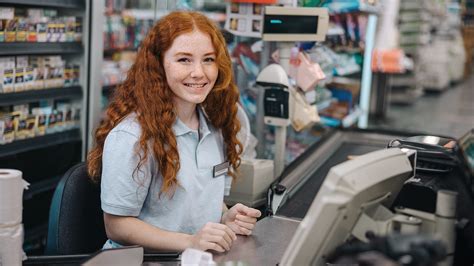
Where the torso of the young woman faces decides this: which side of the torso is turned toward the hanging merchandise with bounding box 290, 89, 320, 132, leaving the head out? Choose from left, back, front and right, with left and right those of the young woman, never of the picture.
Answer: left

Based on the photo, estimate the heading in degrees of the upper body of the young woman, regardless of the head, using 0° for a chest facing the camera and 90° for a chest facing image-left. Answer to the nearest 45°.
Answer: approximately 315°

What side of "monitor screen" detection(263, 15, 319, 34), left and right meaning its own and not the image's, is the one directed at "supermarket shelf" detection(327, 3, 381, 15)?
back

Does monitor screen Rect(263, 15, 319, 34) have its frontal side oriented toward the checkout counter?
yes

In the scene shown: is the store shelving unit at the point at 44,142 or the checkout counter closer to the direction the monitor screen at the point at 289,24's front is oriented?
the checkout counter

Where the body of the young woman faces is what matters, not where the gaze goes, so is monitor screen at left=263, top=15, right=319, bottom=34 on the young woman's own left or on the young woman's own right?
on the young woman's own left
